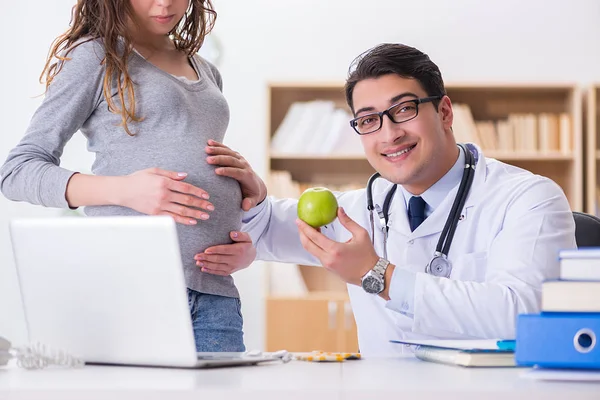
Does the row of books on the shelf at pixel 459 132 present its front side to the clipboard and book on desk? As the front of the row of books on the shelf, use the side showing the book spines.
yes

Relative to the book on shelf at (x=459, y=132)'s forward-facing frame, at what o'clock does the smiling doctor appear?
The smiling doctor is roughly at 12 o'clock from the book on shelf.

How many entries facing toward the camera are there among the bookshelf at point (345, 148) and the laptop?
1

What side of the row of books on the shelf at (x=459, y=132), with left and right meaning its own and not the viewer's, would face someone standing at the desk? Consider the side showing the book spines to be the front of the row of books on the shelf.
front

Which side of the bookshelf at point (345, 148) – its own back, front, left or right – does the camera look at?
front

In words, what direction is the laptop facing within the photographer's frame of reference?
facing away from the viewer and to the right of the viewer

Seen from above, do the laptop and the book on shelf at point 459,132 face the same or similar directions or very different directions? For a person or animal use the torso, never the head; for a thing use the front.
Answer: very different directions

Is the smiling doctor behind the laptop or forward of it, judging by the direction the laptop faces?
forward

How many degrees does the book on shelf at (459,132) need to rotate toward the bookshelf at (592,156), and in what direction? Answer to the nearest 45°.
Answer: approximately 90° to its left

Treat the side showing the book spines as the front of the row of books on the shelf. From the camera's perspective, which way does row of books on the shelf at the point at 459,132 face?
toward the camera

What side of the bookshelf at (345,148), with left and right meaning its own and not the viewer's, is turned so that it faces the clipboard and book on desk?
front

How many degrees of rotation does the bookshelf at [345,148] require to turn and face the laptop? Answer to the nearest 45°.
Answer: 0° — it already faces it

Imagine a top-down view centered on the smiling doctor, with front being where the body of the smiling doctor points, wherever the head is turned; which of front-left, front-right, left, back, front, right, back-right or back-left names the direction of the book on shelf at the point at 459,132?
back-right

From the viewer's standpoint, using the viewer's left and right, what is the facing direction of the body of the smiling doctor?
facing the viewer and to the left of the viewer
